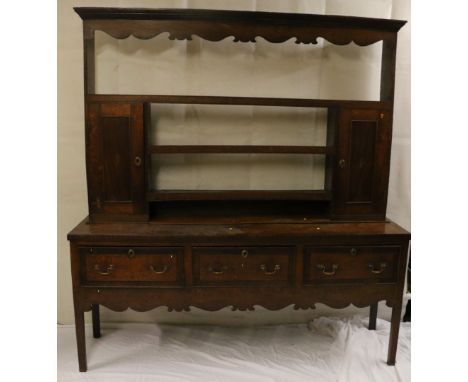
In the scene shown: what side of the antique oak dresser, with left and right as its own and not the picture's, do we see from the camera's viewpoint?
front
